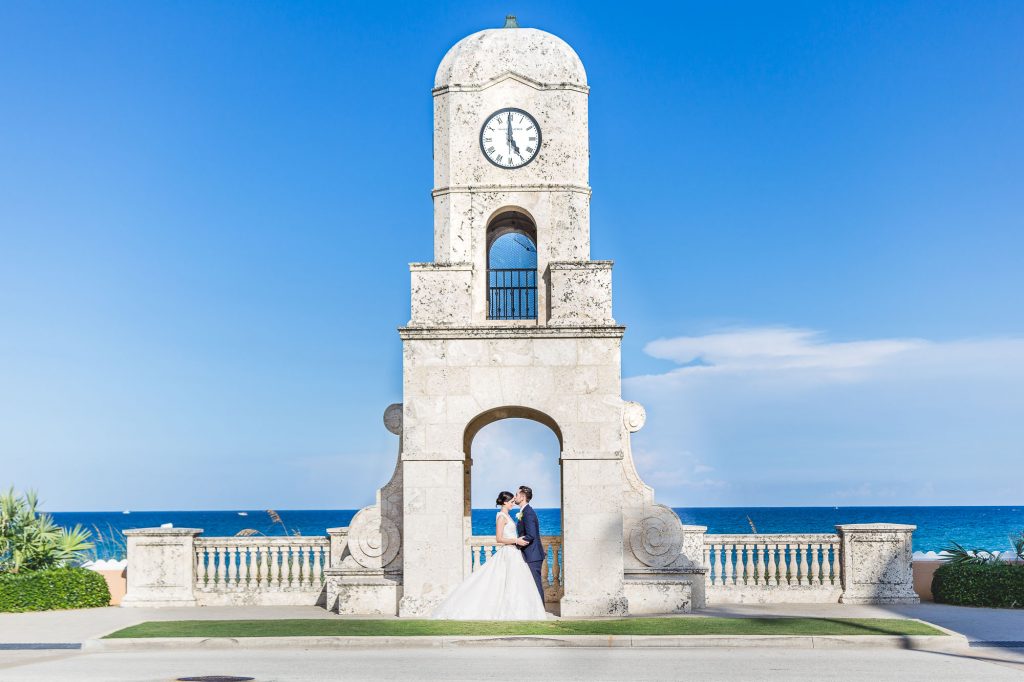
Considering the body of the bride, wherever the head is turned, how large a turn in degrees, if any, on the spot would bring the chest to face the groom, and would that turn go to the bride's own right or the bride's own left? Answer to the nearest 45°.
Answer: approximately 45° to the bride's own left

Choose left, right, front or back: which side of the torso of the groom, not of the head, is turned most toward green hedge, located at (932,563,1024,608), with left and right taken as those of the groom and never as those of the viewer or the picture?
back

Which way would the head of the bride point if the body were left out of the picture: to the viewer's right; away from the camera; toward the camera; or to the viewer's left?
to the viewer's right

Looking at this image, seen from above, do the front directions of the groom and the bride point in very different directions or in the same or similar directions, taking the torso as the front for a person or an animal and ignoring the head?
very different directions

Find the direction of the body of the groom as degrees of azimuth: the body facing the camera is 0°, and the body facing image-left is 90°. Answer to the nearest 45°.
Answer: approximately 90°

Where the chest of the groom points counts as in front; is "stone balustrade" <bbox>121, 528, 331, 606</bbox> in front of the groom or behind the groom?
in front

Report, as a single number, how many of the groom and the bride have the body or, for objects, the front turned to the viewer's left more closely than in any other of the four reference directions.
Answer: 1

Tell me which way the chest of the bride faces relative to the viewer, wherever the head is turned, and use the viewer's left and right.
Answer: facing to the right of the viewer

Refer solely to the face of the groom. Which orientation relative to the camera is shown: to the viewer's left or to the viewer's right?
to the viewer's left

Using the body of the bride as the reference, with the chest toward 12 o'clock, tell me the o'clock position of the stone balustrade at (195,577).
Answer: The stone balustrade is roughly at 7 o'clock from the bride.

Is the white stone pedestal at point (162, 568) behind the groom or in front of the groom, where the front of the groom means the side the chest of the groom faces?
in front

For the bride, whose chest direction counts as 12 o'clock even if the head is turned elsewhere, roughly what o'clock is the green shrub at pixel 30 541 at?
The green shrub is roughly at 7 o'clock from the bride.
